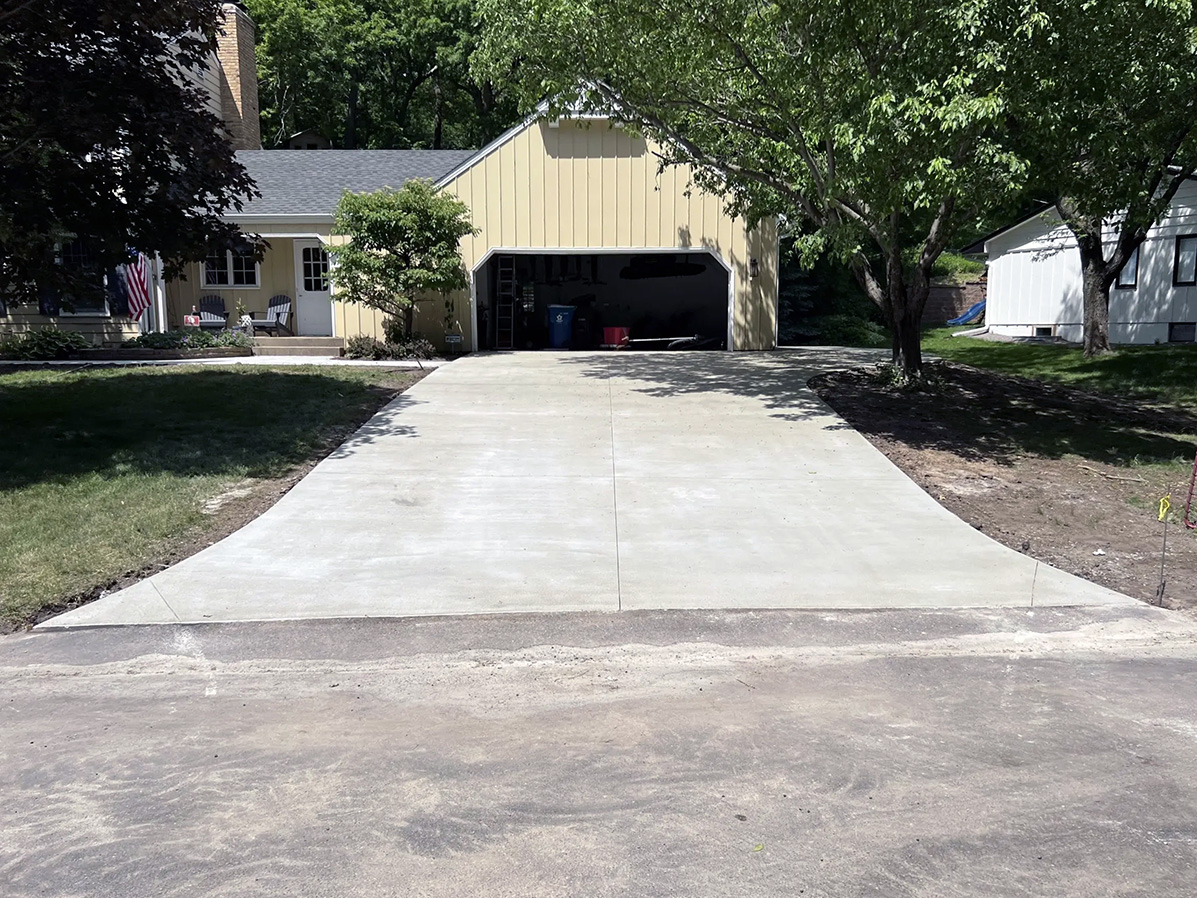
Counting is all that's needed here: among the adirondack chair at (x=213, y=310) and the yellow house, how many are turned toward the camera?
2

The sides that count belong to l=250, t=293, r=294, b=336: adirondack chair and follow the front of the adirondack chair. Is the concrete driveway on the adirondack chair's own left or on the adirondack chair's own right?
on the adirondack chair's own left

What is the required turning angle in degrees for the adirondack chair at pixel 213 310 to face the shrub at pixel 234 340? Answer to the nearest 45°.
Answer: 0° — it already faces it

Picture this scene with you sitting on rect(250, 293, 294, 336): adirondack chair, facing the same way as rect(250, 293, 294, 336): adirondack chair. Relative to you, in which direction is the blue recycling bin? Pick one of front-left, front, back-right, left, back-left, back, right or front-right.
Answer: back-left

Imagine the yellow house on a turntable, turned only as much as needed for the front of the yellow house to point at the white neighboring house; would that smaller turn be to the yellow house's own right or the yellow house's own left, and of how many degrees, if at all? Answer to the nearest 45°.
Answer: approximately 90° to the yellow house's own left

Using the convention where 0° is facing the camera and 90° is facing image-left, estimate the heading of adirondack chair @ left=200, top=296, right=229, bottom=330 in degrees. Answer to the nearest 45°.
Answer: approximately 0°

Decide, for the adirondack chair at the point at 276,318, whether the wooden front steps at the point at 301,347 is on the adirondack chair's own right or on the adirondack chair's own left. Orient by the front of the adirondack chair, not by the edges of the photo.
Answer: on the adirondack chair's own left

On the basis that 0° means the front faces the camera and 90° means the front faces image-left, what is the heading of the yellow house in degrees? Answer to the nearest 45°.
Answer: approximately 0°

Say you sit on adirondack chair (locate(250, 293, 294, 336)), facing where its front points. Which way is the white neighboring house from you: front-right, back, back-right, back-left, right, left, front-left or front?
back-left

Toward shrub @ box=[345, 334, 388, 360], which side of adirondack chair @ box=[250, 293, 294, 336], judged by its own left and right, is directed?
left
